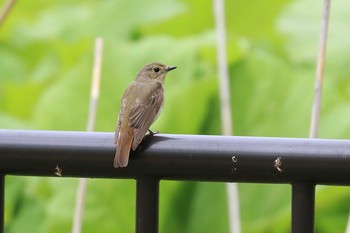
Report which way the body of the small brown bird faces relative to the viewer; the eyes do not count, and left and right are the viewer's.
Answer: facing away from the viewer and to the right of the viewer
